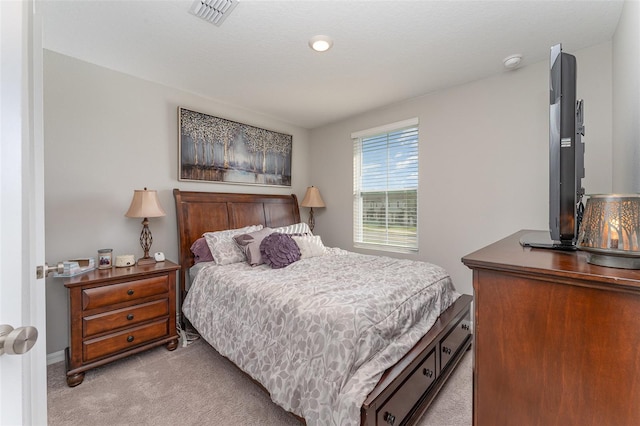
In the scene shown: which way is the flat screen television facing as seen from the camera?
to the viewer's left

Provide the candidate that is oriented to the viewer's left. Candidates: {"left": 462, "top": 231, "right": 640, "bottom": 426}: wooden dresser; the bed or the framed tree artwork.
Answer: the wooden dresser

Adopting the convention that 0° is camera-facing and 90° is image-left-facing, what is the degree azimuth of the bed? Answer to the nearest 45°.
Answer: approximately 315°

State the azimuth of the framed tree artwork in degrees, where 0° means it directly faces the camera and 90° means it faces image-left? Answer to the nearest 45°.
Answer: approximately 315°

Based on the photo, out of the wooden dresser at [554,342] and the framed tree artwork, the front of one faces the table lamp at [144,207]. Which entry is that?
the wooden dresser

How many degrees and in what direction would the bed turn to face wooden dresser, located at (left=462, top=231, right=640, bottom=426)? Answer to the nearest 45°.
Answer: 0° — it already faces it

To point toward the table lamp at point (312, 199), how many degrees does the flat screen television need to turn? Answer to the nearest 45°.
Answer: approximately 45° to its right

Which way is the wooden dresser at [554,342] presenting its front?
to the viewer's left
